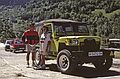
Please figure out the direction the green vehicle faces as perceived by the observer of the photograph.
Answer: facing the viewer and to the right of the viewer

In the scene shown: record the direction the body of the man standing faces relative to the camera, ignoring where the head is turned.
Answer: toward the camera

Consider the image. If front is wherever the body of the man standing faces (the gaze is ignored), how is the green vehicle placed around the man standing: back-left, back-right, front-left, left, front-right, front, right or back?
front-left

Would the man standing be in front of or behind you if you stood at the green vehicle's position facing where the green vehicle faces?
behind

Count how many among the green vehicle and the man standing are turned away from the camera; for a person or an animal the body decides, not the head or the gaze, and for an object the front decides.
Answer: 0
